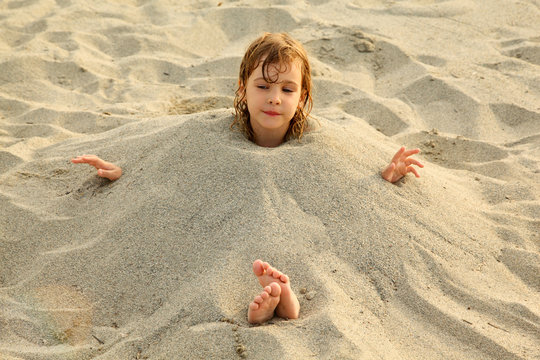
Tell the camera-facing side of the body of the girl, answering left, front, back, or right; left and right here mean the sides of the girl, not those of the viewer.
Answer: front
